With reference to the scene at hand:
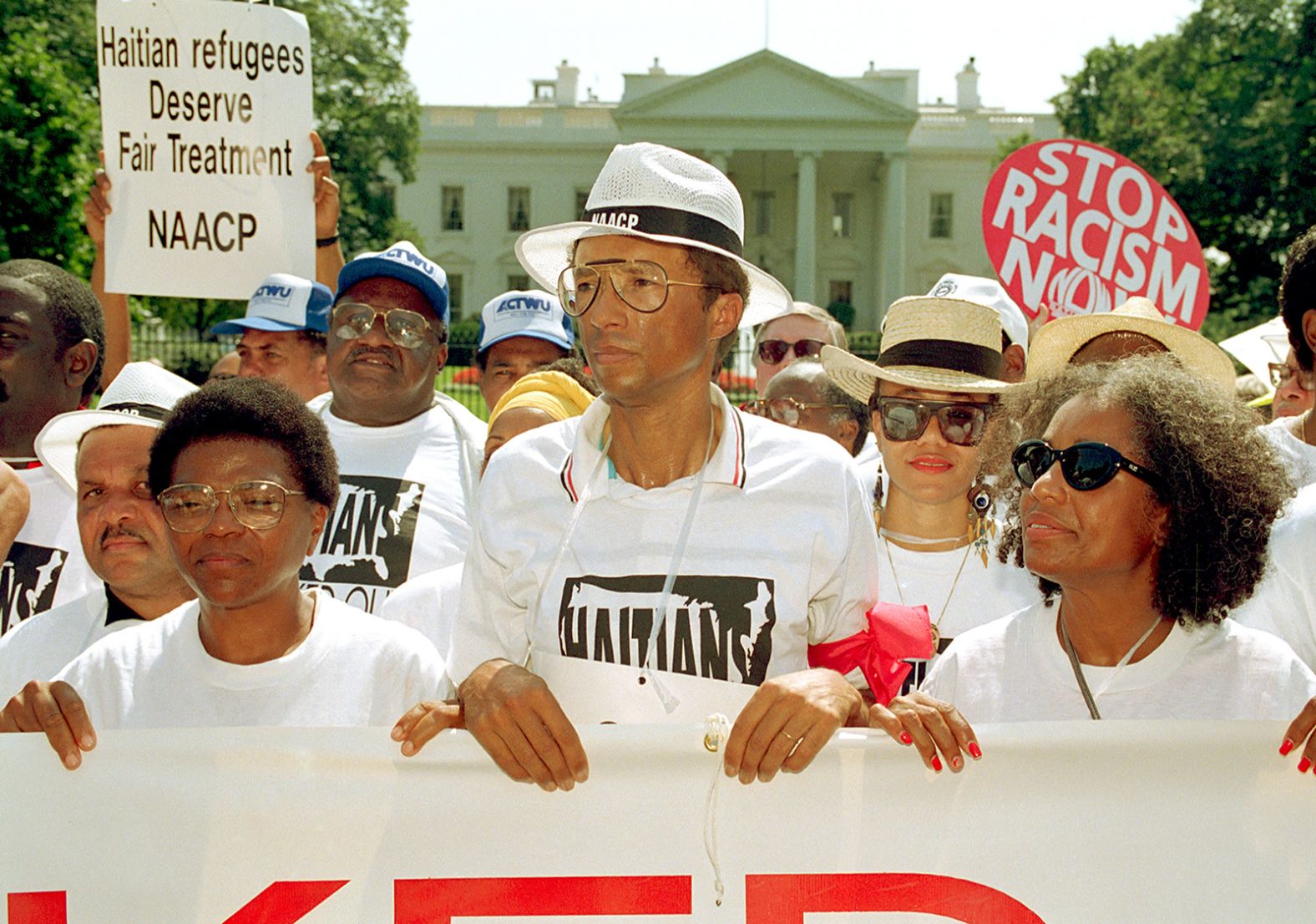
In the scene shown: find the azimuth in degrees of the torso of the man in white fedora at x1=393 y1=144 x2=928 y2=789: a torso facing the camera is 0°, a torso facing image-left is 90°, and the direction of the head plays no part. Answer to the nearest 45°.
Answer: approximately 0°

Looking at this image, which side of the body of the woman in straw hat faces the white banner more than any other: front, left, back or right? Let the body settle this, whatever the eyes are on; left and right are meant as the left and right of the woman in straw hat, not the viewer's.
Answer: front

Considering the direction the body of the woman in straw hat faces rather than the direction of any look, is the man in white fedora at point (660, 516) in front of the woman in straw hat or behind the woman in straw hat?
in front

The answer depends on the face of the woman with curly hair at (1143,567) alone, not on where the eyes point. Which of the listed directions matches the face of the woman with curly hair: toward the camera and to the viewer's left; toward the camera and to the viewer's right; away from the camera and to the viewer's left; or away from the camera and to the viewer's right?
toward the camera and to the viewer's left

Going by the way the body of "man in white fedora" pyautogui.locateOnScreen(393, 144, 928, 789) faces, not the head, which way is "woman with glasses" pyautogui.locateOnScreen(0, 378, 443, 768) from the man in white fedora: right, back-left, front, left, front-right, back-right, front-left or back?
right

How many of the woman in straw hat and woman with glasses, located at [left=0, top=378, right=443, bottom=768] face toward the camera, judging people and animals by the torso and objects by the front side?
2

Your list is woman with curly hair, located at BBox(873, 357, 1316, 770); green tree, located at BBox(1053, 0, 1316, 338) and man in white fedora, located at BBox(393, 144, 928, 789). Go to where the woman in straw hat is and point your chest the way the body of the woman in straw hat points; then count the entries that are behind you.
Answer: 1

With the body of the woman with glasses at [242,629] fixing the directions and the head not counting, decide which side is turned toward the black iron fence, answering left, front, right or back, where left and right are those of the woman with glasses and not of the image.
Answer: back

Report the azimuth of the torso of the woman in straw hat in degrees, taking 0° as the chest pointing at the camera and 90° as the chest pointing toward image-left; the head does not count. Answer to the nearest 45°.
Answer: approximately 0°

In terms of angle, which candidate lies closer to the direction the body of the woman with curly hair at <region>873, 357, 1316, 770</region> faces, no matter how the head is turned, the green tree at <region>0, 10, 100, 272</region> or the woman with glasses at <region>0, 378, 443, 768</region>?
the woman with glasses

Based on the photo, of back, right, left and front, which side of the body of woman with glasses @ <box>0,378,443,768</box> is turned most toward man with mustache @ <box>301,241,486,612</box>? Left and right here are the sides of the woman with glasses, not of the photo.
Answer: back
